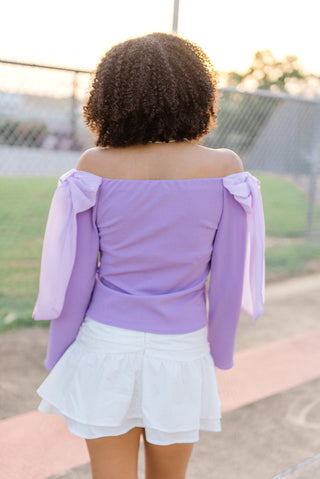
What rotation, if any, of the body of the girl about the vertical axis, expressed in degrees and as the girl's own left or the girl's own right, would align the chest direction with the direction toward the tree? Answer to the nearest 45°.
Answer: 0° — they already face it

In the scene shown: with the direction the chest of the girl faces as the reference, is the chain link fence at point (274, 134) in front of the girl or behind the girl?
in front

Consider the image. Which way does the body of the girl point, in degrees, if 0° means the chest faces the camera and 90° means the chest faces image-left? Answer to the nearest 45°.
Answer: approximately 180°

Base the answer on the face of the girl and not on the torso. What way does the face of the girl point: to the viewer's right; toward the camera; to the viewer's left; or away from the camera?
away from the camera

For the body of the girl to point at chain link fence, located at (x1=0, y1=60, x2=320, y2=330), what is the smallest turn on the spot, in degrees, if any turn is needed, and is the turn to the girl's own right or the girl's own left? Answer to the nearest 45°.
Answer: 0° — they already face it
